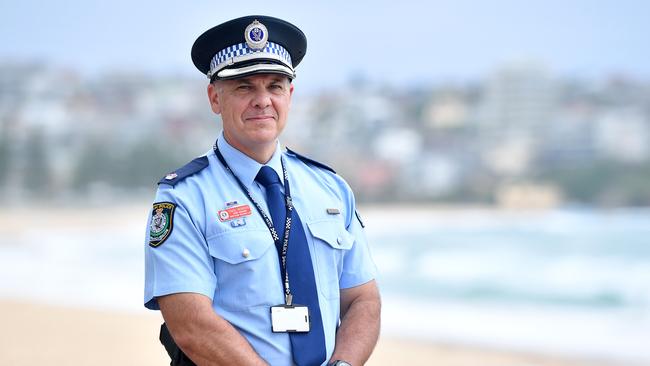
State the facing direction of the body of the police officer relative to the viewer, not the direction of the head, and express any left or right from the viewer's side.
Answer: facing the viewer and to the right of the viewer

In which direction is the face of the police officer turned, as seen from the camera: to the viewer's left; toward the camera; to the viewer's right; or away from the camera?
toward the camera
